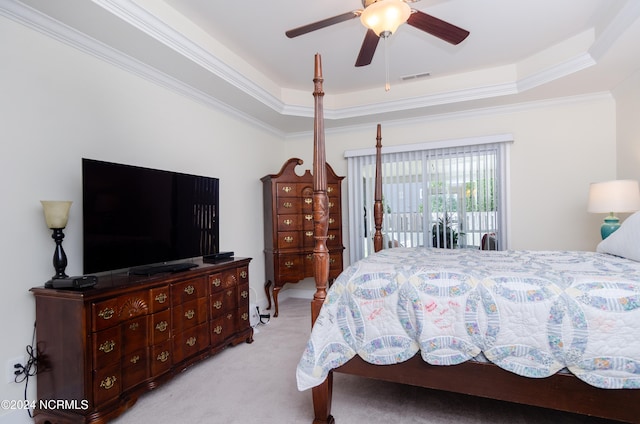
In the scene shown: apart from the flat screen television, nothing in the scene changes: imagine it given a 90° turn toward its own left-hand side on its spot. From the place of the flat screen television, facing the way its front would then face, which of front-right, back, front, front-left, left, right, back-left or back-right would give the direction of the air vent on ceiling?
front-right

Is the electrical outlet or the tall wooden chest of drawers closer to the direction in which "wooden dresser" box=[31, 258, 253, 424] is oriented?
the tall wooden chest of drawers

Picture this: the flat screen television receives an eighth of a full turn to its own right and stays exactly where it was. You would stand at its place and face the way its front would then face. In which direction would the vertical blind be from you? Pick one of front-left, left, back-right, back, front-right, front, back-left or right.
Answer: left

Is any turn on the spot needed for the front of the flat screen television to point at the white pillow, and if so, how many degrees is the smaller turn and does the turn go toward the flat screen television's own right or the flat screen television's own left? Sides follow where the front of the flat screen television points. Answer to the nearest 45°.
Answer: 0° — it already faces it

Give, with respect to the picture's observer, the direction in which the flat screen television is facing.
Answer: facing the viewer and to the right of the viewer

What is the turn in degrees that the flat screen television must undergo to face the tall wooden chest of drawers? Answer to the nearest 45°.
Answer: approximately 90° to its left

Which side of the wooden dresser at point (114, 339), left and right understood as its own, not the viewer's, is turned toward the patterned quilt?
front

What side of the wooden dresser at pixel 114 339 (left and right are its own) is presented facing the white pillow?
front

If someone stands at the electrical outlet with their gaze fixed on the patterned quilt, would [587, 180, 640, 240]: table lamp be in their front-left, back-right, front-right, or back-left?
front-left

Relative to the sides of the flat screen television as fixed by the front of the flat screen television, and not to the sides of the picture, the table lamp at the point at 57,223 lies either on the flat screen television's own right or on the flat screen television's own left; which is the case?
on the flat screen television's own right

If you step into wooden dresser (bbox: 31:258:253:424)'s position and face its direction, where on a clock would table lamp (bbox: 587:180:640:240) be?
The table lamp is roughly at 11 o'clock from the wooden dresser.

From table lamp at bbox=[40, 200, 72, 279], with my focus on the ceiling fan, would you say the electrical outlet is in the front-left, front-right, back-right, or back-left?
back-right

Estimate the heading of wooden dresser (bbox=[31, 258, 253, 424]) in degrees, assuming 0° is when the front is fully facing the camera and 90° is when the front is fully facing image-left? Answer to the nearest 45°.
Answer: approximately 315°

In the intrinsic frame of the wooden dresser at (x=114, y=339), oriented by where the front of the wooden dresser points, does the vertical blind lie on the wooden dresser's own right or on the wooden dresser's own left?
on the wooden dresser's own left

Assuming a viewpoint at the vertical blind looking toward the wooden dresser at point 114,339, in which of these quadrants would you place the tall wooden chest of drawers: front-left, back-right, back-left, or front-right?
front-right

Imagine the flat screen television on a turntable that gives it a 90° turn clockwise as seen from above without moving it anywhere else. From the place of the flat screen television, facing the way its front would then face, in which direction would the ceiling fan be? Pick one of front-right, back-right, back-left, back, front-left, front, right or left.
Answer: left
